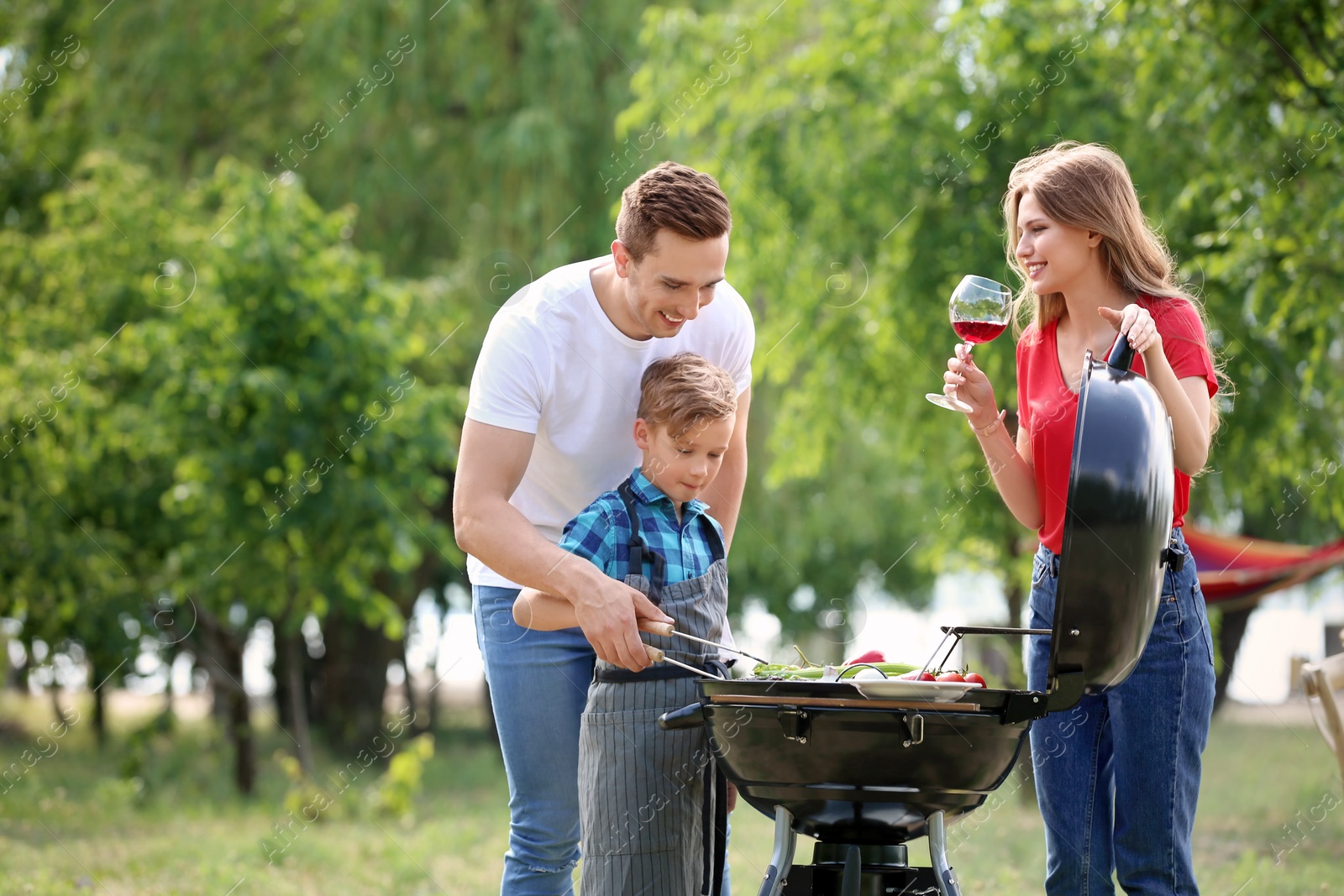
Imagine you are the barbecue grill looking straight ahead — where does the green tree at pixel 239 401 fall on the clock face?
The green tree is roughly at 2 o'clock from the barbecue grill.

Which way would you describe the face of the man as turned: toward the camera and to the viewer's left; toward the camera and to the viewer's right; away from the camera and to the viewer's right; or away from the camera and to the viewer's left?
toward the camera and to the viewer's right

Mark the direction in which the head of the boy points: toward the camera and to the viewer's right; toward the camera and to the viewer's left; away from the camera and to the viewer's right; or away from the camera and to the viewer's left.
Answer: toward the camera and to the viewer's right

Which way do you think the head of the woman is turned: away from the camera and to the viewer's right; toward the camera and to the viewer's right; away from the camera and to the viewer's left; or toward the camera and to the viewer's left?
toward the camera and to the viewer's left

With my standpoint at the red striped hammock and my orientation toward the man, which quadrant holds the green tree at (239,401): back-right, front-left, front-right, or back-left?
front-right

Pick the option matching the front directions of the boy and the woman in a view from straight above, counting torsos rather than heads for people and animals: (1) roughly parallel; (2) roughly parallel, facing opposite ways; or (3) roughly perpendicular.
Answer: roughly perpendicular

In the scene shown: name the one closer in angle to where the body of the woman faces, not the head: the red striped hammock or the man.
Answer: the man

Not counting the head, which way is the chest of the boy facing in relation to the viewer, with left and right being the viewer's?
facing the viewer and to the right of the viewer

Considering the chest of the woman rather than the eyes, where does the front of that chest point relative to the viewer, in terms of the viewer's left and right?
facing the viewer and to the left of the viewer

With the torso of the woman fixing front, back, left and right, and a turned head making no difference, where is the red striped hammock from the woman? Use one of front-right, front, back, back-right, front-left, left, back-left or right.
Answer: back-right

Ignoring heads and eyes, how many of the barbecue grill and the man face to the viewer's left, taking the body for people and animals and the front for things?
1

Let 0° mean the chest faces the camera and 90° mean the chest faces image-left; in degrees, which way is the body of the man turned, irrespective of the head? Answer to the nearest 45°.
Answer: approximately 315°

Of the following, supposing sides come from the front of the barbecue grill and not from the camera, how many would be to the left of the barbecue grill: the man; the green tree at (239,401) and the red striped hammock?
0

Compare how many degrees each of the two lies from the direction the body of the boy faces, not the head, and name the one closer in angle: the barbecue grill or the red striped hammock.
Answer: the barbecue grill

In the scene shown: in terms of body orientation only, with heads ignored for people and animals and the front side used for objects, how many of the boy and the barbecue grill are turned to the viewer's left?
1

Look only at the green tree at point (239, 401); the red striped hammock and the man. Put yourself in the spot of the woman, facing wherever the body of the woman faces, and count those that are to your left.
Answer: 0

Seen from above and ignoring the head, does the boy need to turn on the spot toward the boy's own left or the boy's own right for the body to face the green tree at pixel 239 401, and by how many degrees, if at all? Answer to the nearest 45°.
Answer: approximately 135° to the boy's own left

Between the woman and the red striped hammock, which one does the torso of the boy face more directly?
the woman
